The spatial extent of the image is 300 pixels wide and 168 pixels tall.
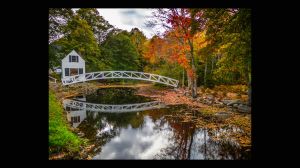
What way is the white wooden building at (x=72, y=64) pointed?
toward the camera

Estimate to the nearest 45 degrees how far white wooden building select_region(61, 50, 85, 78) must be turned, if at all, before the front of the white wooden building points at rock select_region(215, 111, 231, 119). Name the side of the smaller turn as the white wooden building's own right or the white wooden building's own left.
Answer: approximately 45° to the white wooden building's own left

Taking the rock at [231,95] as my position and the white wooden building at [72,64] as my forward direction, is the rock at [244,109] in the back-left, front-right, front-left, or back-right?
back-left

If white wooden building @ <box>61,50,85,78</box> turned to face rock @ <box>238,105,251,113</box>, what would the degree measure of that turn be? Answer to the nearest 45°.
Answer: approximately 45° to its left

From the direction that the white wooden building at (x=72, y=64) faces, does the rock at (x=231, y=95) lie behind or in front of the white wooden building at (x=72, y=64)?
in front
